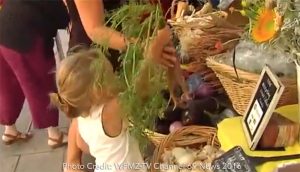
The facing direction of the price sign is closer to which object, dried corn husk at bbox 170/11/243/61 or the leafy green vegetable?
the leafy green vegetable

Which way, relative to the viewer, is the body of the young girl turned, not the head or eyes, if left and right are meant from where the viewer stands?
facing away from the viewer and to the right of the viewer

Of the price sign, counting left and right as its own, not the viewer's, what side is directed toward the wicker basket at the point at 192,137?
right

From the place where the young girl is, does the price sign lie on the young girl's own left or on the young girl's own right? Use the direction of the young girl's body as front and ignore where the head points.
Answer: on the young girl's own right

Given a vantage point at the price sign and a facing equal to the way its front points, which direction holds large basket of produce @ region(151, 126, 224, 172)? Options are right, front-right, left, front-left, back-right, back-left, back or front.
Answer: front

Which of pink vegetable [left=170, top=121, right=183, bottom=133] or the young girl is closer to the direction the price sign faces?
the young girl

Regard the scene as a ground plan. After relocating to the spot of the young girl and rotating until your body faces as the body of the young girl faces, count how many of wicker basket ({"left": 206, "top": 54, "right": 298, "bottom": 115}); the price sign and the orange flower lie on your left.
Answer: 0

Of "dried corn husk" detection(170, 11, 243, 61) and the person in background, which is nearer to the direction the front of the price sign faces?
the person in background

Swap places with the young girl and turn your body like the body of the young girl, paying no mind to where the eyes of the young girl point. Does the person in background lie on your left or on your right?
on your left

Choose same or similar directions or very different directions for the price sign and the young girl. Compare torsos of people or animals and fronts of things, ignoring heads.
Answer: very different directions
